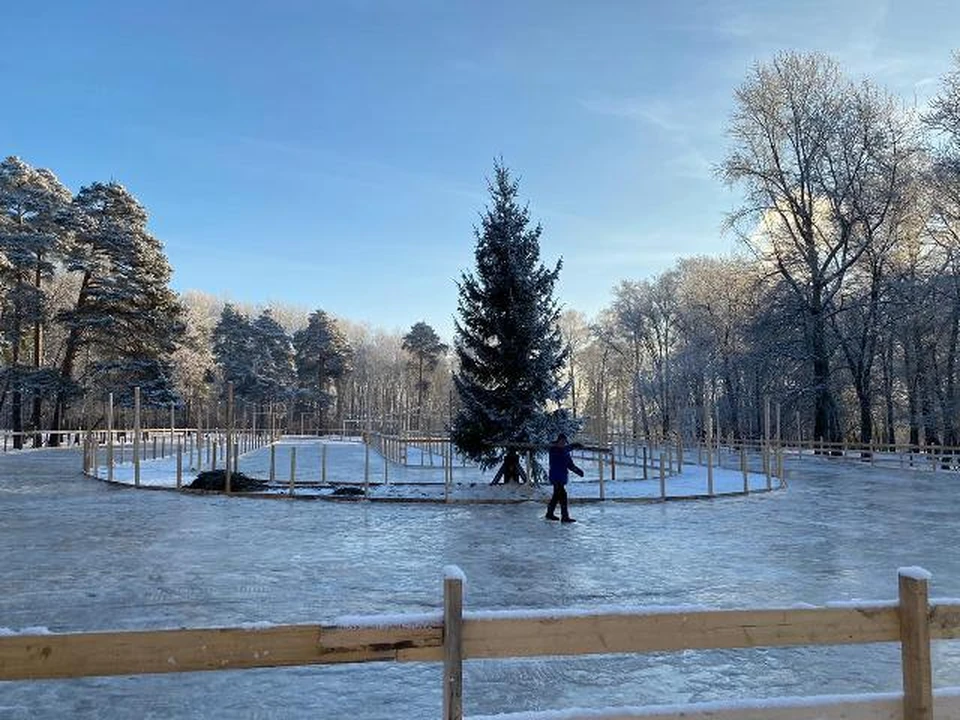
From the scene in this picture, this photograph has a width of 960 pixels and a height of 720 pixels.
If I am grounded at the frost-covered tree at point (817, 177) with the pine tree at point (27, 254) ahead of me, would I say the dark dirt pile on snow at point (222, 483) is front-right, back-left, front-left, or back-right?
front-left

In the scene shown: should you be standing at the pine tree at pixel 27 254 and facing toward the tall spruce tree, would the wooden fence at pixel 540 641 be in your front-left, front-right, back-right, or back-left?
front-right

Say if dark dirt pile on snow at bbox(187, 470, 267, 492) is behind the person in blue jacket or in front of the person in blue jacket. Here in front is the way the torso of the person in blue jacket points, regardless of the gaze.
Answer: behind

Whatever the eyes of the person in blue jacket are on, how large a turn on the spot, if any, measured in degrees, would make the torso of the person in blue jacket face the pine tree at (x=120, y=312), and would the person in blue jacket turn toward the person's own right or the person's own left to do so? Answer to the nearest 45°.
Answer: approximately 135° to the person's own left

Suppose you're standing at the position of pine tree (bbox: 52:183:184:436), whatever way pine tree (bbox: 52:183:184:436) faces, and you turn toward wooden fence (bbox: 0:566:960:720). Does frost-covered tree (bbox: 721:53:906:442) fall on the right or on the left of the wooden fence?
left

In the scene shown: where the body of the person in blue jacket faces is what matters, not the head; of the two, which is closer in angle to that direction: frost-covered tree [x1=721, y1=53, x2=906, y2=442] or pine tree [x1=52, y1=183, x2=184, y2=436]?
the frost-covered tree

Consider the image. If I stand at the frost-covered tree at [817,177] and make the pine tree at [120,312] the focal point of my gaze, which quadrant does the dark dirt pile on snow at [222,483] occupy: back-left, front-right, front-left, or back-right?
front-left

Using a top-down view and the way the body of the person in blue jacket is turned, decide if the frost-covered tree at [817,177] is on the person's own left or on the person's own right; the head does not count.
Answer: on the person's own left

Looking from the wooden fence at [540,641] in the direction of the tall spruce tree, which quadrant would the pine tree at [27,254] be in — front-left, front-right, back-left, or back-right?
front-left

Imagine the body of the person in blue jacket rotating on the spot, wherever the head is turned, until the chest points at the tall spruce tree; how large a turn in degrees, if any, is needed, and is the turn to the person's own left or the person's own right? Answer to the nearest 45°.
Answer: approximately 90° to the person's own left

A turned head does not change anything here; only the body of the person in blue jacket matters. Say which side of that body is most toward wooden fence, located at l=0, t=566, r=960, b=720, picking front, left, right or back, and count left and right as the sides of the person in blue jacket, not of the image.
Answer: right

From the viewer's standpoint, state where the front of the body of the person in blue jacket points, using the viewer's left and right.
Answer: facing to the right of the viewer

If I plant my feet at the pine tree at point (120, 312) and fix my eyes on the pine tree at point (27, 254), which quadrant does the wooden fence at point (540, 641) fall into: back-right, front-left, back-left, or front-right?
back-left
